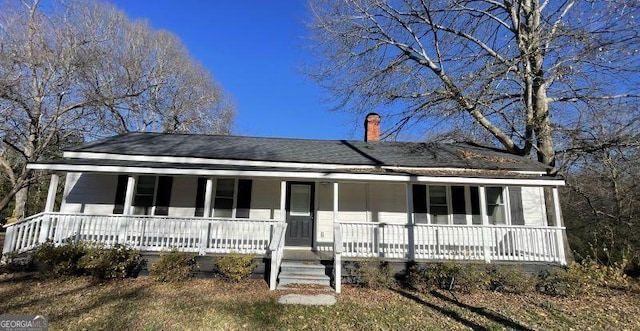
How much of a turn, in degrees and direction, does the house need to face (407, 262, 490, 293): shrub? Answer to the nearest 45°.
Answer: approximately 45° to its left

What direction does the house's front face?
toward the camera

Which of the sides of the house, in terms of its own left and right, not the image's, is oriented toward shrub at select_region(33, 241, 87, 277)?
right

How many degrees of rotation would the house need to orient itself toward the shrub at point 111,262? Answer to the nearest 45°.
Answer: approximately 90° to its right

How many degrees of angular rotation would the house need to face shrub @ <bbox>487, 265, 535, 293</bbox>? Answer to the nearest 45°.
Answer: approximately 45° to its left

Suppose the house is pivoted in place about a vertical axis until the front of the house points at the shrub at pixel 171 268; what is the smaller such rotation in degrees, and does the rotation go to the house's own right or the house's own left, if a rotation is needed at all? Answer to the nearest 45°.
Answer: approximately 45° to the house's own right

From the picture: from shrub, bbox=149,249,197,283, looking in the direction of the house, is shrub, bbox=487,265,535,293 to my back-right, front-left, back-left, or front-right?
front-right
